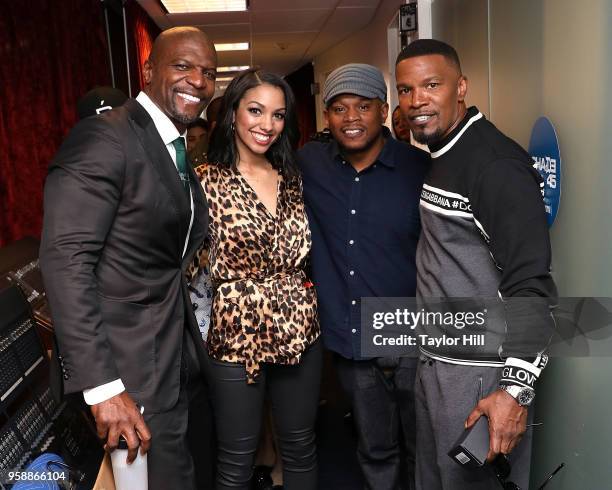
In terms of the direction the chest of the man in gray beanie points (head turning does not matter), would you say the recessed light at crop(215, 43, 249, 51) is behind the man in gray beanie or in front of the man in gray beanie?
behind

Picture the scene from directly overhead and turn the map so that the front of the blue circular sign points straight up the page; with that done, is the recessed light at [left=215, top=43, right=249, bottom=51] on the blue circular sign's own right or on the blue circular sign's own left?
on the blue circular sign's own right

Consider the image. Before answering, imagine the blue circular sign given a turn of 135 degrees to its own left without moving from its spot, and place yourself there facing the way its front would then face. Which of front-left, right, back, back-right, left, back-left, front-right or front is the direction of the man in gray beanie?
back

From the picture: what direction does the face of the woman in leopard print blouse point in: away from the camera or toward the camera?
toward the camera

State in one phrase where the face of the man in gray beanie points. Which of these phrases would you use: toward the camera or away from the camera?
toward the camera

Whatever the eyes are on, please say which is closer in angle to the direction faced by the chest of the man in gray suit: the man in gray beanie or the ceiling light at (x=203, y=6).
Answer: the man in gray beanie

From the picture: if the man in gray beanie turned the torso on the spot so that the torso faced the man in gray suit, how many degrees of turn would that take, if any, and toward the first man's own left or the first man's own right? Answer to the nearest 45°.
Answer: approximately 45° to the first man's own right

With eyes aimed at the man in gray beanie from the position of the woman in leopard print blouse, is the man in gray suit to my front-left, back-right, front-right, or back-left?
back-right

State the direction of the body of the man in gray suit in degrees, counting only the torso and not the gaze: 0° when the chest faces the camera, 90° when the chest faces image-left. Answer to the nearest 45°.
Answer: approximately 315°

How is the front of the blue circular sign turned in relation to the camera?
facing the viewer and to the left of the viewer

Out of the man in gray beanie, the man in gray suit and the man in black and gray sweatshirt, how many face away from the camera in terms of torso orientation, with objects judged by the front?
0

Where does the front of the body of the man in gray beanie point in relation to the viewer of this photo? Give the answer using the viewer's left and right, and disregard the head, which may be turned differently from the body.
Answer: facing the viewer

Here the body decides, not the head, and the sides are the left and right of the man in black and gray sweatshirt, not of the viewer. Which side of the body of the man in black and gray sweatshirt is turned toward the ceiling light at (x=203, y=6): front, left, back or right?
right

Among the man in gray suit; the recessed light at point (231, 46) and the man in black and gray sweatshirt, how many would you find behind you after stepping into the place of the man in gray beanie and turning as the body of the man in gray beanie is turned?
1
